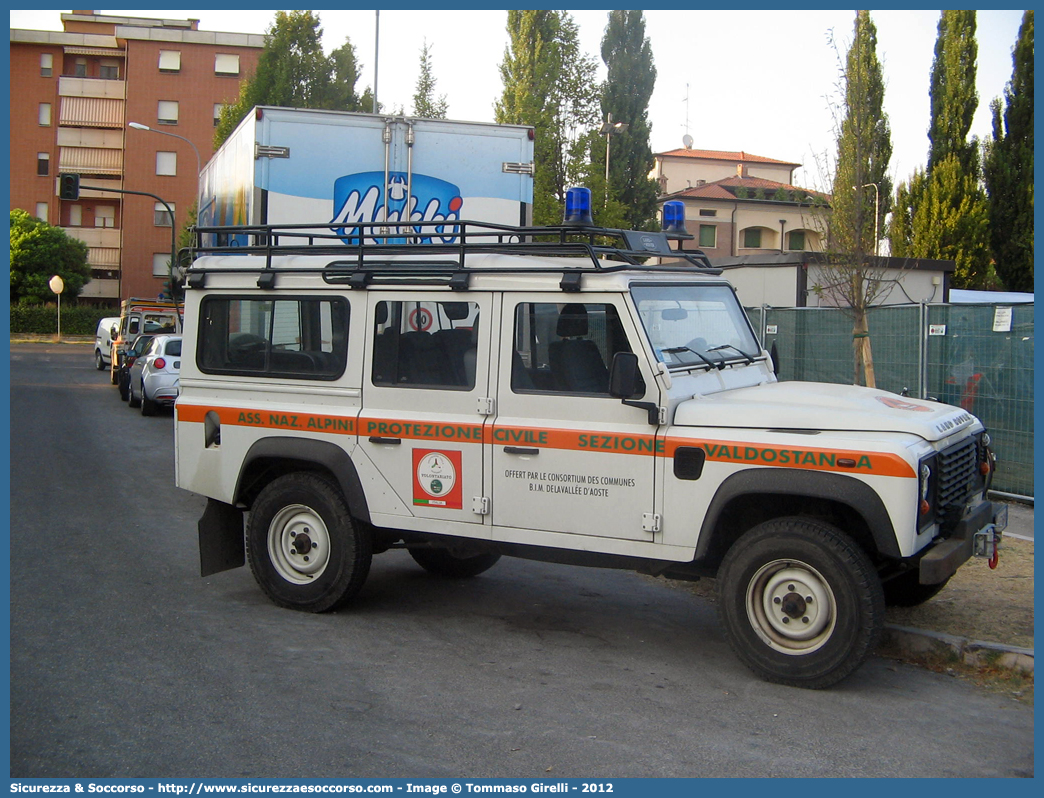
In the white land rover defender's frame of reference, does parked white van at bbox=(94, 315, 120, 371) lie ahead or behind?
behind

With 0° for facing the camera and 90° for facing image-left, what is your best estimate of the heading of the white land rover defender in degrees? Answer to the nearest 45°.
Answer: approximately 315°

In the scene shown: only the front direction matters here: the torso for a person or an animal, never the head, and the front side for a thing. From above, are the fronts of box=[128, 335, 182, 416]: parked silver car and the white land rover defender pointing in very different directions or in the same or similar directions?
very different directions

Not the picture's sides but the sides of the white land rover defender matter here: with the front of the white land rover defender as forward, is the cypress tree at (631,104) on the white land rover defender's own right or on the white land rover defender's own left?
on the white land rover defender's own left

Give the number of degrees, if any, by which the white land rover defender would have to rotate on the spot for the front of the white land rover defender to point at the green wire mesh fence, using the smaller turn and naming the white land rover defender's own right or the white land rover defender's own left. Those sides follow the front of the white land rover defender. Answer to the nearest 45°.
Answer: approximately 90° to the white land rover defender's own left

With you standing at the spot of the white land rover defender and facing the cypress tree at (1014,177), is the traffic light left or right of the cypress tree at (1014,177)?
left
